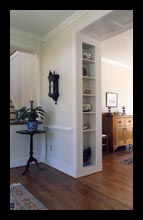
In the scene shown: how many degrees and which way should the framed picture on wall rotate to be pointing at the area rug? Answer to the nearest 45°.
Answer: approximately 45° to its right

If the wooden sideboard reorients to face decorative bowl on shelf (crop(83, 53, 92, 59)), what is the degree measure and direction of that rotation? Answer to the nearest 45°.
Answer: approximately 45° to its right

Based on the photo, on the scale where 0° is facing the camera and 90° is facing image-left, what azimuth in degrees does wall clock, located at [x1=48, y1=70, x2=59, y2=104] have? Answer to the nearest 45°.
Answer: approximately 45°

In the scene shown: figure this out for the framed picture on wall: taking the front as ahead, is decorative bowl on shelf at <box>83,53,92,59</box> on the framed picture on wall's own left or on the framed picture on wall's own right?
on the framed picture on wall's own right

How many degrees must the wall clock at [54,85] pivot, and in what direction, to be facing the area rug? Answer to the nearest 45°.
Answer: approximately 45° to its left

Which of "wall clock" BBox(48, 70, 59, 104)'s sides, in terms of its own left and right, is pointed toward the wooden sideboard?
back

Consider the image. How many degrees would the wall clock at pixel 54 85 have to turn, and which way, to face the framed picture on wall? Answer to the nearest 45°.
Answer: approximately 180°

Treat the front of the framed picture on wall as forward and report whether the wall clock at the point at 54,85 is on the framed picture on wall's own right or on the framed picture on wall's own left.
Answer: on the framed picture on wall's own right
